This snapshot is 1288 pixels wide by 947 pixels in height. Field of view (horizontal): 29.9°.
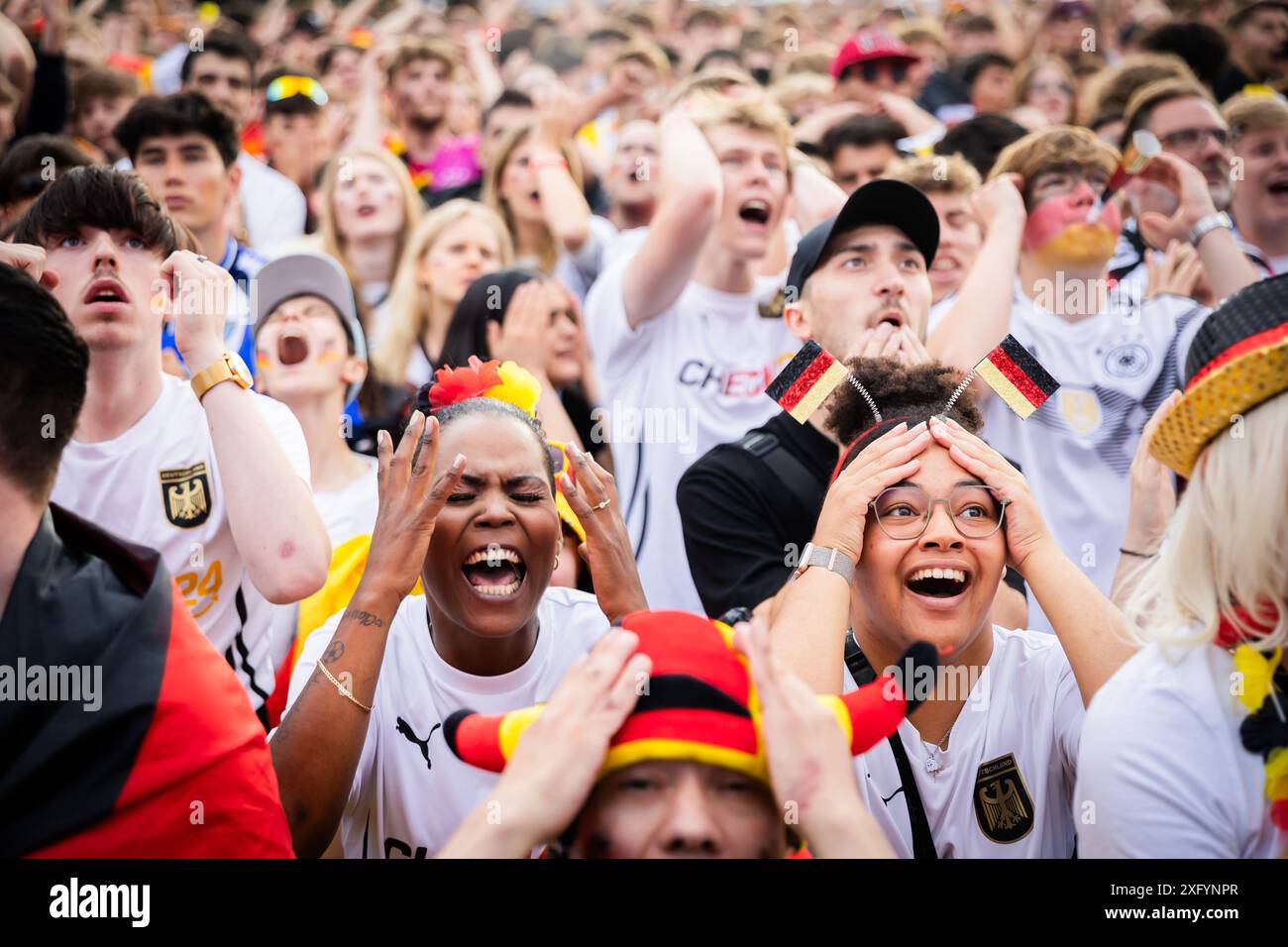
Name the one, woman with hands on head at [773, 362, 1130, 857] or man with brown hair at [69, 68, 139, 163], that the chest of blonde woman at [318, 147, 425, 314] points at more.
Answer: the woman with hands on head

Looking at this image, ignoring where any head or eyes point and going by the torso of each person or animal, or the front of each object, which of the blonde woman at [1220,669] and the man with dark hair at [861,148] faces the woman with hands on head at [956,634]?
the man with dark hair

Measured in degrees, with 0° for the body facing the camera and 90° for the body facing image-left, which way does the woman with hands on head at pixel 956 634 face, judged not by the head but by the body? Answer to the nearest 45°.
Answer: approximately 0°

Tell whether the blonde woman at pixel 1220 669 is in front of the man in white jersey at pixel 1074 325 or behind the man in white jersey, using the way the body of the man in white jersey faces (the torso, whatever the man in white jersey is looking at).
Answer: in front

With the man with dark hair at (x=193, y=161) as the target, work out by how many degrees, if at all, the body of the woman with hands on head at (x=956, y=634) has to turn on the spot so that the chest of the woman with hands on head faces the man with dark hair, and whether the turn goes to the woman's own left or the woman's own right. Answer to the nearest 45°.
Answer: approximately 135° to the woman's own right

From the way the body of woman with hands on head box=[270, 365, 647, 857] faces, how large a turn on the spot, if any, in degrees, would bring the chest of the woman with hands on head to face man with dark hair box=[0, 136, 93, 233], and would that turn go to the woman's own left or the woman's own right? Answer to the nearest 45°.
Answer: approximately 135° to the woman's own right

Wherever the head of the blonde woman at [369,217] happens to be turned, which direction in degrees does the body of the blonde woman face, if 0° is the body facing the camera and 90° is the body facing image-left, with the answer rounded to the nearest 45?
approximately 0°
